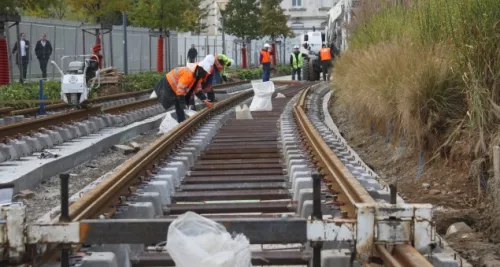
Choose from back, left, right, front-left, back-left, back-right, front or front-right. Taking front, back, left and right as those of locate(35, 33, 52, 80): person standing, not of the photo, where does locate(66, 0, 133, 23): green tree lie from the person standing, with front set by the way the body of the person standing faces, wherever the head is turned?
back

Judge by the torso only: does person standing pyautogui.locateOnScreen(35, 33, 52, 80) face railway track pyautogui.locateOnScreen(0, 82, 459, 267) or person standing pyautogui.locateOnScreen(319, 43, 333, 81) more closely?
the railway track

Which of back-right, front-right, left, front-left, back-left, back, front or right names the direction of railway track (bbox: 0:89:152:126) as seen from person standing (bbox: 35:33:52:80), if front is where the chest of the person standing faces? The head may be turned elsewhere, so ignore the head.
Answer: front

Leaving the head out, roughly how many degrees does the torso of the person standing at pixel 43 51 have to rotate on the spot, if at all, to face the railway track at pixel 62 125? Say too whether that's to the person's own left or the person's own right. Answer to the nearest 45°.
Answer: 0° — they already face it

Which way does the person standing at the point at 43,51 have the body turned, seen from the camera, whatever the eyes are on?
toward the camera

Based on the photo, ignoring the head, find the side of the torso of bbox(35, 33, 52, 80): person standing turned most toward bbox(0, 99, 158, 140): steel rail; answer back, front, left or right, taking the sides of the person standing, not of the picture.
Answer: front

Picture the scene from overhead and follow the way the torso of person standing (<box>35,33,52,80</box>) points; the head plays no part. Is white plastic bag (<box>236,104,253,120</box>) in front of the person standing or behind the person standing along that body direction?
in front

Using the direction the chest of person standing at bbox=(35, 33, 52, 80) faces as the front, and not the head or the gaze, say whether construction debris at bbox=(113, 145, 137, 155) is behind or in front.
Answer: in front

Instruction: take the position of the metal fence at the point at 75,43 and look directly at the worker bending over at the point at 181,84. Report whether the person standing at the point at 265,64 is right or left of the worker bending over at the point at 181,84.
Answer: left

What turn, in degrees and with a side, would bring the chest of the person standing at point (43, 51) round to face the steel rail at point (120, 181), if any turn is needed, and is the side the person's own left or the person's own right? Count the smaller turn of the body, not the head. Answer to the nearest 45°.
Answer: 0° — they already face it

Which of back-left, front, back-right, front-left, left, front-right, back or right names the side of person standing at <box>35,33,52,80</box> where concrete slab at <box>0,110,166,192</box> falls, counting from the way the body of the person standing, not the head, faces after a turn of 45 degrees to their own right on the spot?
front-left

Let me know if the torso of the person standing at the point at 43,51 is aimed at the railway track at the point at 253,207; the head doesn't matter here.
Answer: yes

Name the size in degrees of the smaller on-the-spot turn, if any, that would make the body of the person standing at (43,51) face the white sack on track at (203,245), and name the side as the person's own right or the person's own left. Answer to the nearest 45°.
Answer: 0° — they already face it
